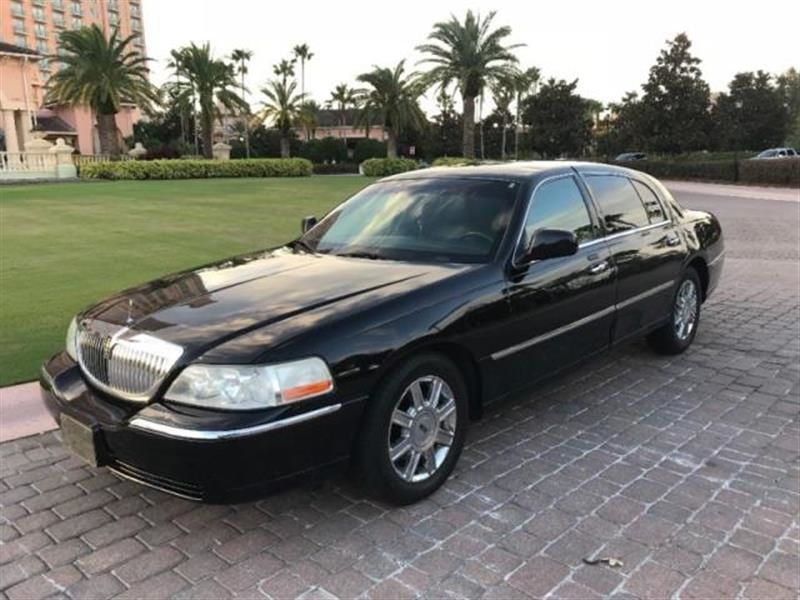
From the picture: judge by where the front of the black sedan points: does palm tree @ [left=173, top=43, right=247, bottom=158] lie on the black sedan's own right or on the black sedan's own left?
on the black sedan's own right

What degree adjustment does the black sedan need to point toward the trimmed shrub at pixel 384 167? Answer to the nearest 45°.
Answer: approximately 135° to its right

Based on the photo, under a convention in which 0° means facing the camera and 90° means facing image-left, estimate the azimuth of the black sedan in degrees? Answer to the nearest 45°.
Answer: approximately 45°

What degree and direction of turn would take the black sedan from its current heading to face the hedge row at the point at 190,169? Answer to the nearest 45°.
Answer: approximately 135° to its right

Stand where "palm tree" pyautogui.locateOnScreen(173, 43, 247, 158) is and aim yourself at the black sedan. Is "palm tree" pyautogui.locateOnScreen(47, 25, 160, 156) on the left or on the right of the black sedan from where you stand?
right

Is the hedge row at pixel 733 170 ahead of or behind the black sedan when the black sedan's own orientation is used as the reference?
behind

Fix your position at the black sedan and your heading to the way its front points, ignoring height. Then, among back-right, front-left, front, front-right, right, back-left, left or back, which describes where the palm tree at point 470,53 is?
back-right

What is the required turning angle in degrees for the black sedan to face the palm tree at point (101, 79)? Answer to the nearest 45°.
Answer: approximately 135° to its right

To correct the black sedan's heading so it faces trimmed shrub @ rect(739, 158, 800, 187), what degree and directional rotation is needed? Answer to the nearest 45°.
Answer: approximately 180°
